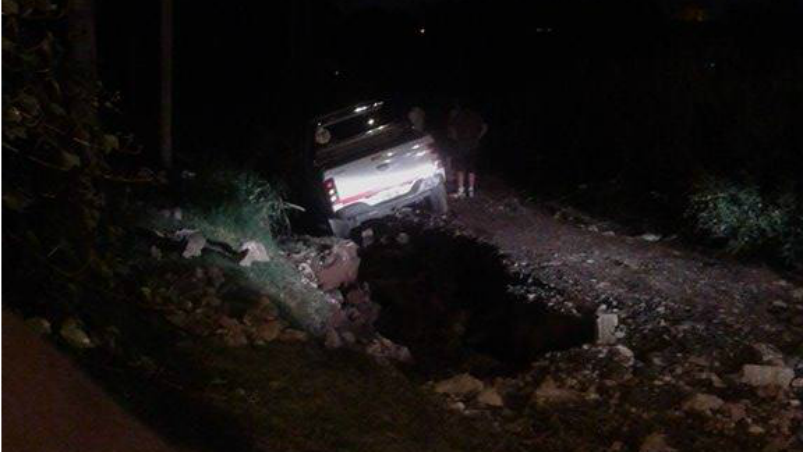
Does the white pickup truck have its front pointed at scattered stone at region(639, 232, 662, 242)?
no

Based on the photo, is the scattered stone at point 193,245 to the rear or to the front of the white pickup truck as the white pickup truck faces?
to the rear

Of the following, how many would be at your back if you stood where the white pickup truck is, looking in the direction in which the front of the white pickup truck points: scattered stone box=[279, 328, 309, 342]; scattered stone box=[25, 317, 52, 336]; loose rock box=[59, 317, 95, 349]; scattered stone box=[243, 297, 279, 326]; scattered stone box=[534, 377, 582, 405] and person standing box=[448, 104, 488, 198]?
5

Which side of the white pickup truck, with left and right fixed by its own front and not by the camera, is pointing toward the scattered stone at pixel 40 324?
back

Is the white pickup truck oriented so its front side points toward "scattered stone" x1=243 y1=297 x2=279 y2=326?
no

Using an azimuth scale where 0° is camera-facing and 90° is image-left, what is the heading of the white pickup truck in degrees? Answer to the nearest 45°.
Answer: approximately 180°

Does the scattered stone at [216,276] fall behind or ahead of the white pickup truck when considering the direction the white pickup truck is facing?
behind

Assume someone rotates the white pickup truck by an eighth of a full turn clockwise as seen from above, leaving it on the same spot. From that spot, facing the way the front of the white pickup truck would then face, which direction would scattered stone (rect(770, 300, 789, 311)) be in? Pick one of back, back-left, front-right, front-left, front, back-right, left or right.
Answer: right

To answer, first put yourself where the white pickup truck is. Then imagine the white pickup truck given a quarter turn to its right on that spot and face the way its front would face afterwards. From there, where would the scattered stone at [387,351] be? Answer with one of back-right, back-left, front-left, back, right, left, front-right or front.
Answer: right

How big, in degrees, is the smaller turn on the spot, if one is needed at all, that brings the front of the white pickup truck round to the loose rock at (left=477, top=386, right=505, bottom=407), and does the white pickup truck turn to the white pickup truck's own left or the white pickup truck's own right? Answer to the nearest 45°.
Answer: approximately 180°

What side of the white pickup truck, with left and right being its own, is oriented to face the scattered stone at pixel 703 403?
back

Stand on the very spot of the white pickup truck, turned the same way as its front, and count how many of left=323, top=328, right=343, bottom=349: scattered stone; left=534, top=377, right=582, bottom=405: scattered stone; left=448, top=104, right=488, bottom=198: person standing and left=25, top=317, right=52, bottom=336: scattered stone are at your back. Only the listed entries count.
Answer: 3

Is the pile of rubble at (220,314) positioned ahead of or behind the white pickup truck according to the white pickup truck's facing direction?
behind

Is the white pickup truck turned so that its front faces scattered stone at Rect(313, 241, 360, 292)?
no

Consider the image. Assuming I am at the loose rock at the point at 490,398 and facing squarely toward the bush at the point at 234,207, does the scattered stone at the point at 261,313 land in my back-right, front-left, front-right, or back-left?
front-left

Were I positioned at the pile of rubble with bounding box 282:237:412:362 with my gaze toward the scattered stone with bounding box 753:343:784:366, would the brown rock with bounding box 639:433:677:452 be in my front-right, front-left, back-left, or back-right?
front-right

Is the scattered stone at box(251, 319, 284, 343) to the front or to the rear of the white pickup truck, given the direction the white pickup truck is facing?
to the rear
